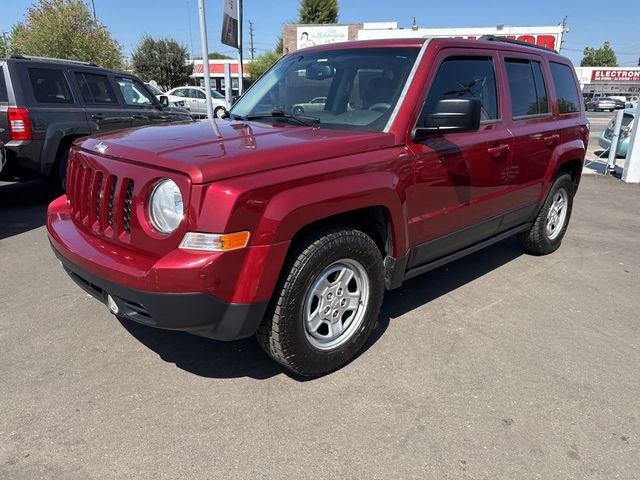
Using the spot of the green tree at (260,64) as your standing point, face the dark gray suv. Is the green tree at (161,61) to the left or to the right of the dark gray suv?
right

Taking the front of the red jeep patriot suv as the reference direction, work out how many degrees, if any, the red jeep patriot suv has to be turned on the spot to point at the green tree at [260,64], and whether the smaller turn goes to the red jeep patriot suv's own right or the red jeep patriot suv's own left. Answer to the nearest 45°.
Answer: approximately 135° to the red jeep patriot suv's own right

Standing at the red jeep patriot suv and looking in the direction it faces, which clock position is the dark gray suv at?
The dark gray suv is roughly at 3 o'clock from the red jeep patriot suv.

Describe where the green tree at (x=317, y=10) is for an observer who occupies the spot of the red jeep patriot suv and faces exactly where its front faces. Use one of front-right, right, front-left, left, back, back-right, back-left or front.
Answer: back-right

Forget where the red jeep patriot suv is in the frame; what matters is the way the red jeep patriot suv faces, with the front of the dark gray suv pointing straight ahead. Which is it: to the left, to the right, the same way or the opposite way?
the opposite way

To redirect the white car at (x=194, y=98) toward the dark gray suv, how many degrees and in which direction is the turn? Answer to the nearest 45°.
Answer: approximately 90° to its right

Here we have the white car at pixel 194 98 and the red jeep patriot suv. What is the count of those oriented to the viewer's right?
1

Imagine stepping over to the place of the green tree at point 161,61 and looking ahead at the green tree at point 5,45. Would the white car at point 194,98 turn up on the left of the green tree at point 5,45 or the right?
left

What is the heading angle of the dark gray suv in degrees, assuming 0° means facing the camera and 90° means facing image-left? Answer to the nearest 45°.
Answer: approximately 225°

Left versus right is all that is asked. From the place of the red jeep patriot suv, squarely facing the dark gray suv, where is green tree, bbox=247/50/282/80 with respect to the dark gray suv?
right

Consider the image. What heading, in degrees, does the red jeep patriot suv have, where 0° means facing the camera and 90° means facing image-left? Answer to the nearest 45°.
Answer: approximately 45°

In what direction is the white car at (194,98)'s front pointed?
to the viewer's right
